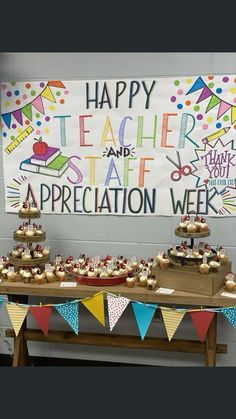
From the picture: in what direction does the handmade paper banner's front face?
toward the camera
